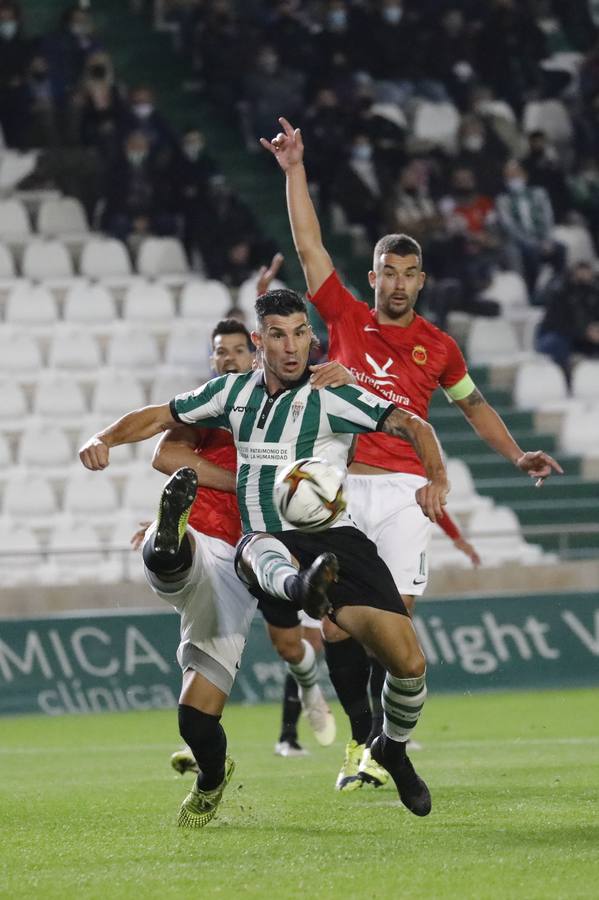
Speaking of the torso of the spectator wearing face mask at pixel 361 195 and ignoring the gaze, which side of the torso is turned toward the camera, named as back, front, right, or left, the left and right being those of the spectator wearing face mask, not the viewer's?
front

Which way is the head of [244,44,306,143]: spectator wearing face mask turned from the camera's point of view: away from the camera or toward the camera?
toward the camera

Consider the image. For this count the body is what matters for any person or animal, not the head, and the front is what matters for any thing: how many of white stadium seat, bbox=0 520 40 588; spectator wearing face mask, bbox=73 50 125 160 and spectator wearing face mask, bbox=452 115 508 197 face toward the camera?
3

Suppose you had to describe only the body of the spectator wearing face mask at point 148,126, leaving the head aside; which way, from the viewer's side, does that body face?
toward the camera

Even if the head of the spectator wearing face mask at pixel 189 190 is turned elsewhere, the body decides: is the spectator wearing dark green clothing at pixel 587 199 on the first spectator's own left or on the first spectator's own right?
on the first spectator's own left

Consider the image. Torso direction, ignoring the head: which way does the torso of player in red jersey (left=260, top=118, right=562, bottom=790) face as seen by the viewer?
toward the camera

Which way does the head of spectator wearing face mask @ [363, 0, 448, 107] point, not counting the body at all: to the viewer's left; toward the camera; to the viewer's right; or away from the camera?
toward the camera

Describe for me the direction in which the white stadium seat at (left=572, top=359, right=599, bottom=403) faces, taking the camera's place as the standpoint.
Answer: facing the viewer

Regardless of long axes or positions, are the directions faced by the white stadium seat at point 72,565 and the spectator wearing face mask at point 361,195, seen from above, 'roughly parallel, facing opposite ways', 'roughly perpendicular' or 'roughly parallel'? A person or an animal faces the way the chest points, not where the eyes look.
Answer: roughly parallel

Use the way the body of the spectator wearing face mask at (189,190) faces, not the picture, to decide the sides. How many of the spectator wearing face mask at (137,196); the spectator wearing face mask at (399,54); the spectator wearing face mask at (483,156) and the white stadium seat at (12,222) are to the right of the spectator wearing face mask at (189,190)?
2

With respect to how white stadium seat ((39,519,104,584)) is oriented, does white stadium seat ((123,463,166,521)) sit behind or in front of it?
behind

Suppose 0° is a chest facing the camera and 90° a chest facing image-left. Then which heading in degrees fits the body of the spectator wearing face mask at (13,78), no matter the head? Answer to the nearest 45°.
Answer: approximately 0°

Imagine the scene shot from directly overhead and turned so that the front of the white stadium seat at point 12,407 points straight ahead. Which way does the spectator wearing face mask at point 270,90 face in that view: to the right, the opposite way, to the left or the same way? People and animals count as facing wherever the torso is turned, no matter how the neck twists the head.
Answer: the same way

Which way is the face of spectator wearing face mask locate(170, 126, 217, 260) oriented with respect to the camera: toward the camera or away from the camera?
toward the camera

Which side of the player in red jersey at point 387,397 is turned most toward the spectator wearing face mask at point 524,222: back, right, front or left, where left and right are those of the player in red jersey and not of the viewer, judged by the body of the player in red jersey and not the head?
back

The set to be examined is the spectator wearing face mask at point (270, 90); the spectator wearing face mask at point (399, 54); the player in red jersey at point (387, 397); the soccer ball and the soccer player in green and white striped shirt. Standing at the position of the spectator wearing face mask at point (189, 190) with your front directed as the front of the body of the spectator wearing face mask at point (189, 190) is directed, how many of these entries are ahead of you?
3

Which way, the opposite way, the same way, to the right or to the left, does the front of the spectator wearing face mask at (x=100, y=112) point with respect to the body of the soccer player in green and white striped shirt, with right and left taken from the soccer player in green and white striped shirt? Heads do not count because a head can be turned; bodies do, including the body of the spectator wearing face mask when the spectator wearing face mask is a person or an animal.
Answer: the same way
